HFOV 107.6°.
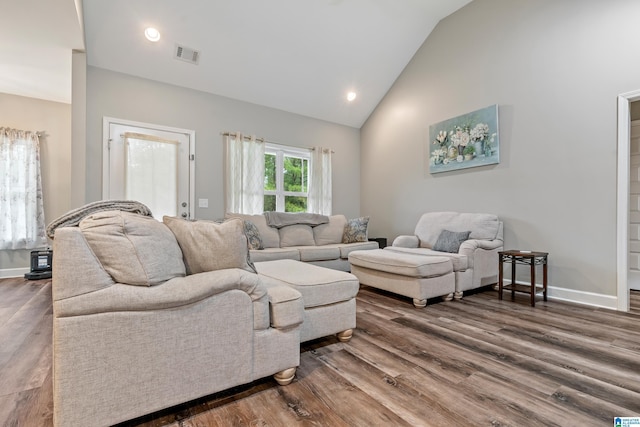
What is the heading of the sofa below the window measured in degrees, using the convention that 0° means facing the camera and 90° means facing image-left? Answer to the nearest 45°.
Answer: approximately 0°

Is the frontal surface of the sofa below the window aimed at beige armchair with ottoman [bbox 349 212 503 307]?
no

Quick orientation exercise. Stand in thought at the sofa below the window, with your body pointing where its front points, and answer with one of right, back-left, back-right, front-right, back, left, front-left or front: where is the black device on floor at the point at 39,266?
right

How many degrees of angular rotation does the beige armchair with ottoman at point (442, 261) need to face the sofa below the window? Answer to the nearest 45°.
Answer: approximately 45° to its right

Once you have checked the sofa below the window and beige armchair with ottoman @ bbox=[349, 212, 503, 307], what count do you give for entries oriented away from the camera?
0

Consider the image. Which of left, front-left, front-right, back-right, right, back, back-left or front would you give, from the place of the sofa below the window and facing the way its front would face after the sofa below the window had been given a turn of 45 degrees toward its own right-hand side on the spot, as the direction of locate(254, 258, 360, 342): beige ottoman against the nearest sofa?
front-left

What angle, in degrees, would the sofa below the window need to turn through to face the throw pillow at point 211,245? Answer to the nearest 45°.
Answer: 0° — it already faces it

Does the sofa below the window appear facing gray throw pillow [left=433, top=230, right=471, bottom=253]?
no

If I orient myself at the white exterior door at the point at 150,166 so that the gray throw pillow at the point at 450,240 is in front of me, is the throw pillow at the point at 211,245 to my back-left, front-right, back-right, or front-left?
front-right

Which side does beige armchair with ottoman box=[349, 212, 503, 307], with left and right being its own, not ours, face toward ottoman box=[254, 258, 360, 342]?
front

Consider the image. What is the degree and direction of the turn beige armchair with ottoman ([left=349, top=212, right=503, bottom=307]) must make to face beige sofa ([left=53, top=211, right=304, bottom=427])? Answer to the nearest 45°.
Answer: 0° — it already faces it
